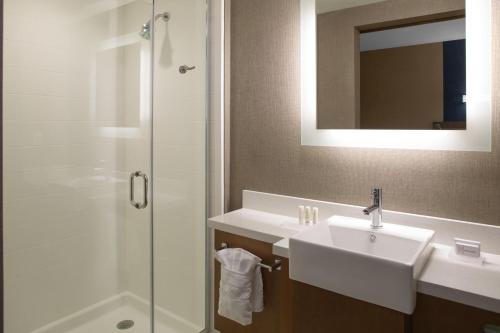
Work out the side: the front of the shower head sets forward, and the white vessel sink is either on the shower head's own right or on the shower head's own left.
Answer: on the shower head's own left

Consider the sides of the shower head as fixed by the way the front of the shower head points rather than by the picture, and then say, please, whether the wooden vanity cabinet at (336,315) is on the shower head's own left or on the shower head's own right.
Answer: on the shower head's own left

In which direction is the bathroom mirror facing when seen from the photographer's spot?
facing the viewer

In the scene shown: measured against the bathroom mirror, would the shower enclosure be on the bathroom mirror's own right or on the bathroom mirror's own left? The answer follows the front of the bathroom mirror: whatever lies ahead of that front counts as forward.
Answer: on the bathroom mirror's own right

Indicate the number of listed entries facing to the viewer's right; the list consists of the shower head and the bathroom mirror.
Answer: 0

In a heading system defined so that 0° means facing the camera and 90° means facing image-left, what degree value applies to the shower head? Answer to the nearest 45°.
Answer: approximately 45°

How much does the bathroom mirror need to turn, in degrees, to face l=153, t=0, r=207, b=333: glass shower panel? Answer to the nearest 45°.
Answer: approximately 90° to its right
